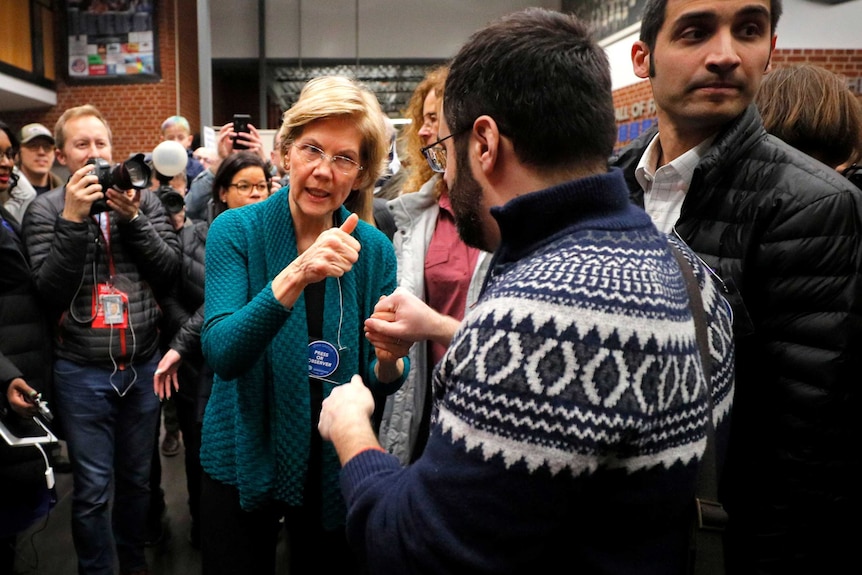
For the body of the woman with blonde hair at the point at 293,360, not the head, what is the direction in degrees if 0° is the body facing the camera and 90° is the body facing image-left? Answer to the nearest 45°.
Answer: approximately 315°

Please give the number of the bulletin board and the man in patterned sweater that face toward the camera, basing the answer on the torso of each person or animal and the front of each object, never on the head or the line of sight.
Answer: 1

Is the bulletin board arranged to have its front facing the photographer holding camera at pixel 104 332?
yes

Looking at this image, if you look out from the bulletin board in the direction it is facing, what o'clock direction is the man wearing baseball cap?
The man wearing baseball cap is roughly at 12 o'clock from the bulletin board.

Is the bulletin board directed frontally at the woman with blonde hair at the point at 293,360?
yes

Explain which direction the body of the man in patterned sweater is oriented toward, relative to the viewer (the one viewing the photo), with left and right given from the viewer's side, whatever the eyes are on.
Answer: facing away from the viewer and to the left of the viewer

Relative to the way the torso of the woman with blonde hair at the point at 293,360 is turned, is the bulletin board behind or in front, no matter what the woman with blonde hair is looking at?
behind

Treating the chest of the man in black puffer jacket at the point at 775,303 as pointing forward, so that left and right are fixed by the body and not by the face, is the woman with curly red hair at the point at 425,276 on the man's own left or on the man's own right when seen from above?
on the man's own right

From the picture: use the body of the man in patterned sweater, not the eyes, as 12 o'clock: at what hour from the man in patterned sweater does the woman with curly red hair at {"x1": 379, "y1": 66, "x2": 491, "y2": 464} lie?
The woman with curly red hair is roughly at 1 o'clock from the man in patterned sweater.
